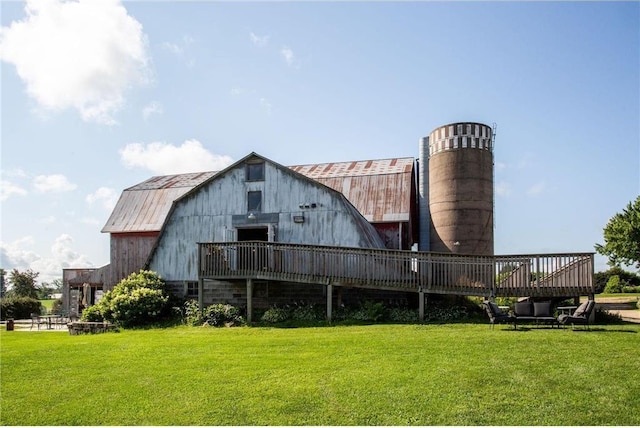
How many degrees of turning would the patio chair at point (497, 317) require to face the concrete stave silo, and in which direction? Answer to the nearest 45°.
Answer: approximately 90° to its left

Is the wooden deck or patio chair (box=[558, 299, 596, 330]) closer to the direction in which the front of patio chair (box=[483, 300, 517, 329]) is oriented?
the patio chair

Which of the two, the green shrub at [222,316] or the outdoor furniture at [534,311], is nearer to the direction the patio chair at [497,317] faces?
the outdoor furniture

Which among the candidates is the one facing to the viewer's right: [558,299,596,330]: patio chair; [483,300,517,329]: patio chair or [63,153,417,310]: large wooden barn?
[483,300,517,329]: patio chair

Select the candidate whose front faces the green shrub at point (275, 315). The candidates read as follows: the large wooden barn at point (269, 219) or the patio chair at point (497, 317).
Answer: the large wooden barn

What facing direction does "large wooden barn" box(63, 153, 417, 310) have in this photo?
toward the camera

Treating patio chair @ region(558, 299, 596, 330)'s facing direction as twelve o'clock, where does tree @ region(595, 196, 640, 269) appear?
The tree is roughly at 3 o'clock from the patio chair.

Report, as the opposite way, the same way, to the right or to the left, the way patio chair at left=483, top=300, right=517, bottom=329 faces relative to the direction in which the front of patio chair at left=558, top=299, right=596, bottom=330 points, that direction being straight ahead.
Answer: the opposite way

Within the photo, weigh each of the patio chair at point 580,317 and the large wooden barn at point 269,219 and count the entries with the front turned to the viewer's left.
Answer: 1

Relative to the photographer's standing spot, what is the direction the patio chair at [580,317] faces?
facing to the left of the viewer

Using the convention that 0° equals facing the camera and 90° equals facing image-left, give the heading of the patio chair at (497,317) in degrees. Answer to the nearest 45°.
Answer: approximately 270°

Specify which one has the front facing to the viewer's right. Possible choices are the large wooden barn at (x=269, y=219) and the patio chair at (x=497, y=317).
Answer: the patio chair

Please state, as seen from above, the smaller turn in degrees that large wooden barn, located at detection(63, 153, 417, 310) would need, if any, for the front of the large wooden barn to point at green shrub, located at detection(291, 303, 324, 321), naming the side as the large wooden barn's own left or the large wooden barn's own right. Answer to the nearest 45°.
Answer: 0° — it already faces it
